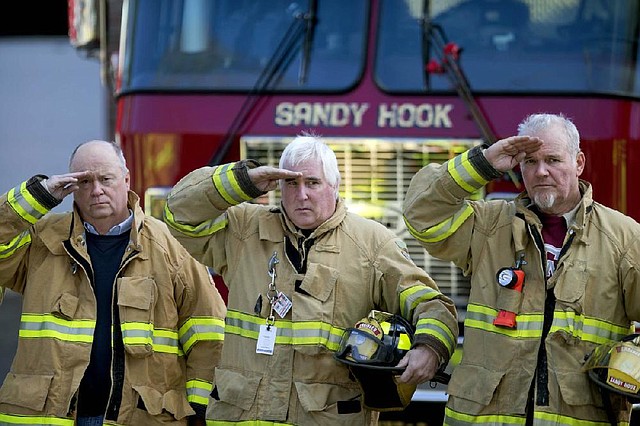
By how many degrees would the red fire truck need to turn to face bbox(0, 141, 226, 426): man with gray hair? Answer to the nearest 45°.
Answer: approximately 45° to its right

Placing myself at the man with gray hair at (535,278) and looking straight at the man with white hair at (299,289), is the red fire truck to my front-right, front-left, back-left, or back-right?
front-right

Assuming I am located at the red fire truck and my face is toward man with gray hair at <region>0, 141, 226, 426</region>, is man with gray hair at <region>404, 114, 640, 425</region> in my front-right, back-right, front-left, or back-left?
front-left

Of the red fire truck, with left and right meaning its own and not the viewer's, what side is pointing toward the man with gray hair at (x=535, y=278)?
front

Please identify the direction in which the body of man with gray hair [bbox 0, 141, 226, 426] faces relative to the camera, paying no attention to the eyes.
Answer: toward the camera

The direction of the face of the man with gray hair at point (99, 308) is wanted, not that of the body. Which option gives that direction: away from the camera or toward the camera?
toward the camera

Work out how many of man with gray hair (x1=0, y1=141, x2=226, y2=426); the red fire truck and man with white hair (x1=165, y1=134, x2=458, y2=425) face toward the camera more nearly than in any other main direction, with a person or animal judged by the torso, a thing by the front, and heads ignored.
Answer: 3

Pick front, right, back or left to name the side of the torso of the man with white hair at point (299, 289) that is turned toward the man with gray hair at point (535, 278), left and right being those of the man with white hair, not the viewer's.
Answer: left

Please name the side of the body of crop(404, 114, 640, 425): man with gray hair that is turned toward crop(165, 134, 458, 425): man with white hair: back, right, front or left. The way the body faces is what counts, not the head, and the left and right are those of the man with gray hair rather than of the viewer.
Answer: right

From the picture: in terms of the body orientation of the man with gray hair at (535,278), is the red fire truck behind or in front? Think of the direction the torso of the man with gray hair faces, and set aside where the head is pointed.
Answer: behind

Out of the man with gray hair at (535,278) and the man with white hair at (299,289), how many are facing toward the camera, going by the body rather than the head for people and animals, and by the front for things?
2

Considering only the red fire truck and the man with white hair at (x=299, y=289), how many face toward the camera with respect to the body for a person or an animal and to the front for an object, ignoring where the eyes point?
2

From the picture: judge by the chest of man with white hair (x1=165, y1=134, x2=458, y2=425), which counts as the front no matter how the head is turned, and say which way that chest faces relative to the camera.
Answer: toward the camera

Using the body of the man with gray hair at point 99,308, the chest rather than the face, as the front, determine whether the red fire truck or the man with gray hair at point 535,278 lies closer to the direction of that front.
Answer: the man with gray hair

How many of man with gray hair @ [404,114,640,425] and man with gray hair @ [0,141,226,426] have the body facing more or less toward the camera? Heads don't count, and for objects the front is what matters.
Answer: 2

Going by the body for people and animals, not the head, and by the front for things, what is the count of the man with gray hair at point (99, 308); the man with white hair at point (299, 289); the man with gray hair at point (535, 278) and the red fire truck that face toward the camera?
4

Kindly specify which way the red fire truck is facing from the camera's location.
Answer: facing the viewer
